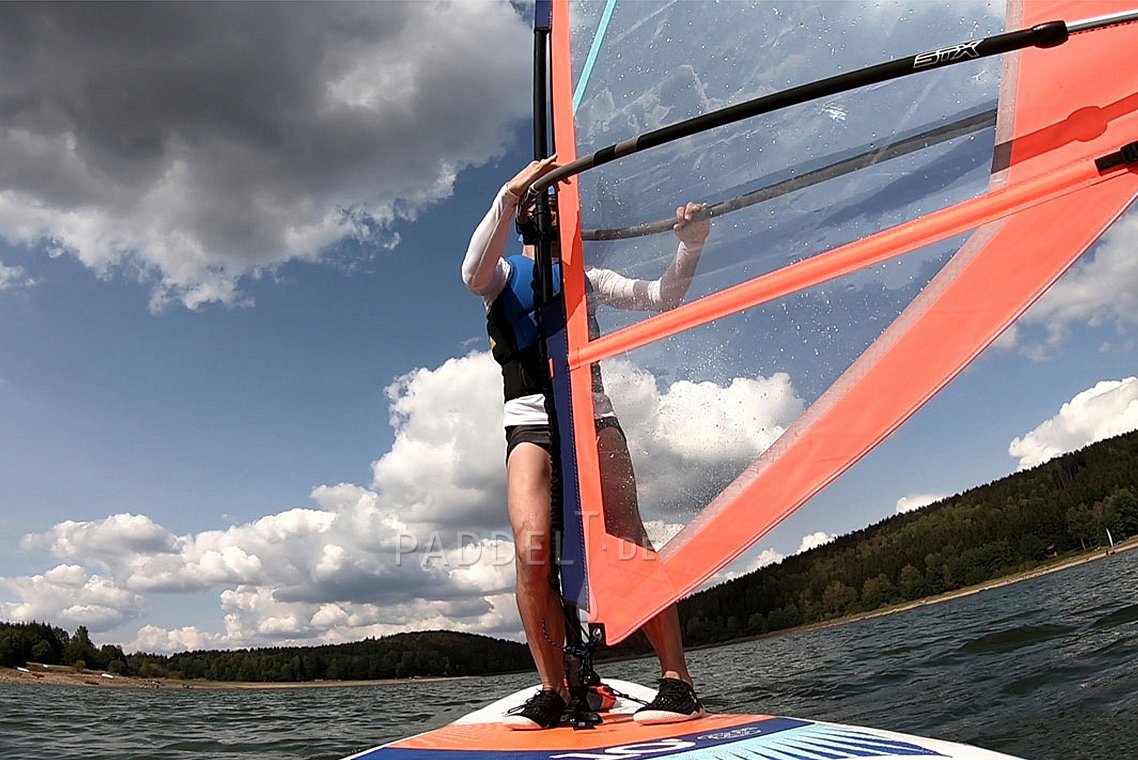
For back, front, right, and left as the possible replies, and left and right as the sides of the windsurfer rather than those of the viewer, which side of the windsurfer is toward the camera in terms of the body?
front
